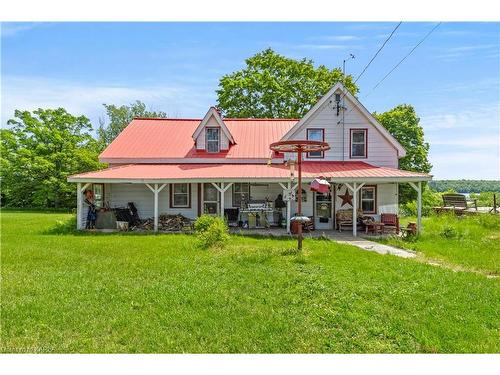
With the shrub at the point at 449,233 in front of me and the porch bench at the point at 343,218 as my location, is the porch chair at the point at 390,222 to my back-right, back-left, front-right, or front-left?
front-left

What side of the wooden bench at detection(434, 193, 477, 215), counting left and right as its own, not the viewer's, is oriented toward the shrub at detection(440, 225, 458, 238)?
front

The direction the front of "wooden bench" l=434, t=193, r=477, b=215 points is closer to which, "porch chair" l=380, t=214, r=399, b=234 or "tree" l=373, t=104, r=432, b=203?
the porch chair

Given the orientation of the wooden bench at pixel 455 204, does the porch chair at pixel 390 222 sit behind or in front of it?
in front

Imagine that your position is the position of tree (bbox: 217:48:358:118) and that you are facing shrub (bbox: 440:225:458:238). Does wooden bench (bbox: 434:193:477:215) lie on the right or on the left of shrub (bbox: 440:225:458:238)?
left

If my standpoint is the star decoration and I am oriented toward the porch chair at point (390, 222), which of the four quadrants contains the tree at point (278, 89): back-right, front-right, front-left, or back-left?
back-left

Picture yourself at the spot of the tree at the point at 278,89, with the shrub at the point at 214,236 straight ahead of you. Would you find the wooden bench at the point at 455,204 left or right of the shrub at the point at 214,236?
left

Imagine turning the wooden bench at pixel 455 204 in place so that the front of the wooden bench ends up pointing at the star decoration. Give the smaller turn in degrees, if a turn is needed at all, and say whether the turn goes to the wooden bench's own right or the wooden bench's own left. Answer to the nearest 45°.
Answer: approximately 45° to the wooden bench's own right

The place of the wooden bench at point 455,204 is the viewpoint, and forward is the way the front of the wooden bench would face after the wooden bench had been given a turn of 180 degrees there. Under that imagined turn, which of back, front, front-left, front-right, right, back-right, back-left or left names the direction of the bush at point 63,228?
back-left

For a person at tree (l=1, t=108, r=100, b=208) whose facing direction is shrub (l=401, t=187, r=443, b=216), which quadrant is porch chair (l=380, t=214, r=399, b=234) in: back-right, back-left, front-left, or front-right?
front-right

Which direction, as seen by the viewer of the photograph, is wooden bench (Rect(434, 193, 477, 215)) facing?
facing the viewer

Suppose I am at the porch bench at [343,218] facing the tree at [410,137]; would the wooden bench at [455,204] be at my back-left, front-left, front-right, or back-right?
front-right

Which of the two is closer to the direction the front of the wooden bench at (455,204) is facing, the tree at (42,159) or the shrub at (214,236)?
the shrub
